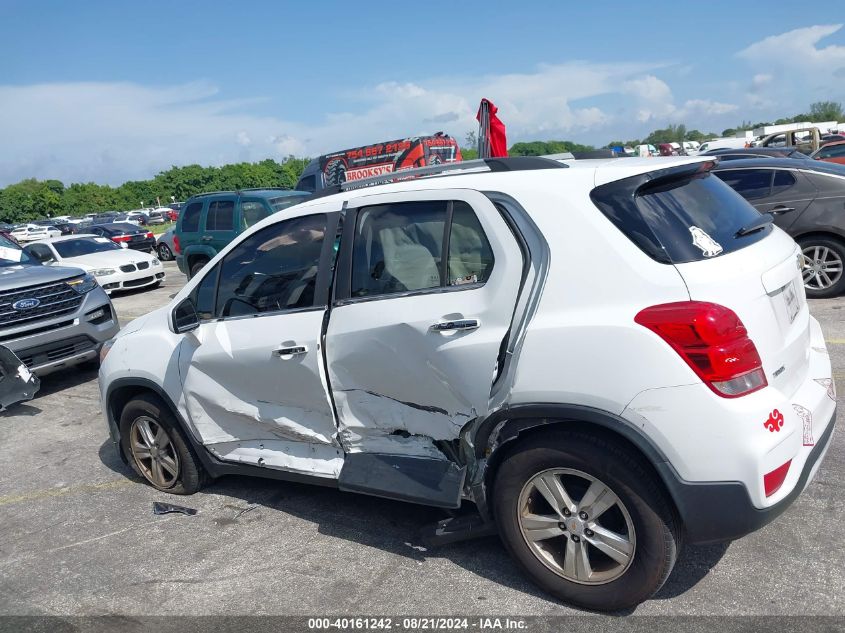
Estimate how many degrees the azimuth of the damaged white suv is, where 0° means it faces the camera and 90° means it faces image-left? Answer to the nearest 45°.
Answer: approximately 135°

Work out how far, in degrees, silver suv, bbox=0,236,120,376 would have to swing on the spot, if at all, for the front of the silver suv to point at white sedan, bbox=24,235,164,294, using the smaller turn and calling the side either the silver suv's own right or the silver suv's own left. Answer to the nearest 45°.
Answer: approximately 135° to the silver suv's own left

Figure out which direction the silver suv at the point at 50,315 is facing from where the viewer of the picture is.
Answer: facing the viewer and to the right of the viewer

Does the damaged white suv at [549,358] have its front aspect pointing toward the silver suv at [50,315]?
yes

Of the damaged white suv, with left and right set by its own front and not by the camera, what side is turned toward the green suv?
front

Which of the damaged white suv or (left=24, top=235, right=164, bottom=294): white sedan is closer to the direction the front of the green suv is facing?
the damaged white suv
